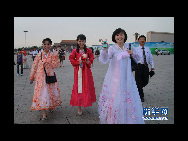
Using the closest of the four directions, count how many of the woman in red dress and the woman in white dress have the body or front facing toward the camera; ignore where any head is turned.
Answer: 2

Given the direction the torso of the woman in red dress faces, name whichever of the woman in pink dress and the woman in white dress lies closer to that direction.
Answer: the woman in white dress

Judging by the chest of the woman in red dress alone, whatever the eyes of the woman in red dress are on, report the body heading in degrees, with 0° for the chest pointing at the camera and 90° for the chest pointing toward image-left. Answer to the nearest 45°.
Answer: approximately 0°

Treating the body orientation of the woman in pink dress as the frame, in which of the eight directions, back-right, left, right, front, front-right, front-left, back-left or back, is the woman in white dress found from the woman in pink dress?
front-left

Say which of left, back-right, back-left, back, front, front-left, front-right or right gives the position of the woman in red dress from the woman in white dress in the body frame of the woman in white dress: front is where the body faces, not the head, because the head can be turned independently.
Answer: back-right

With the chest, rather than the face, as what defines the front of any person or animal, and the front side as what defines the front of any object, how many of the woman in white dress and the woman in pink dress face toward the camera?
2

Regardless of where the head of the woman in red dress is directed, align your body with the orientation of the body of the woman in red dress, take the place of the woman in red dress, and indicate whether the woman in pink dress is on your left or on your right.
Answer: on your right

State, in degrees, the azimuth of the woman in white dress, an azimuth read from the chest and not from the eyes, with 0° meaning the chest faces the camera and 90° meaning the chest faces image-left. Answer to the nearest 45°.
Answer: approximately 0°

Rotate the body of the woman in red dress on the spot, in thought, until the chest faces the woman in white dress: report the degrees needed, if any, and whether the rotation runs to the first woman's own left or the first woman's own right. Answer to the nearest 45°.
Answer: approximately 45° to the first woman's own left

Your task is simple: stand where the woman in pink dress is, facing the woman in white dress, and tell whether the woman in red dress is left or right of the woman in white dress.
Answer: left
